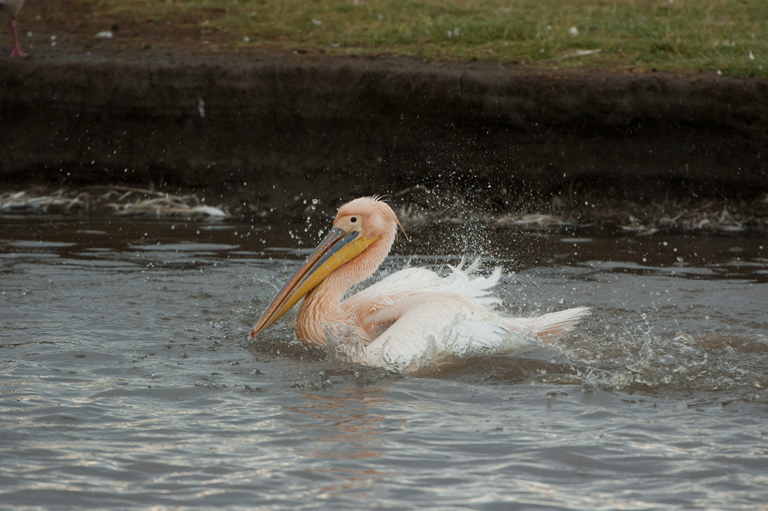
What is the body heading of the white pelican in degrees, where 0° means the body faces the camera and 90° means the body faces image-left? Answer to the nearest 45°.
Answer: approximately 90°
